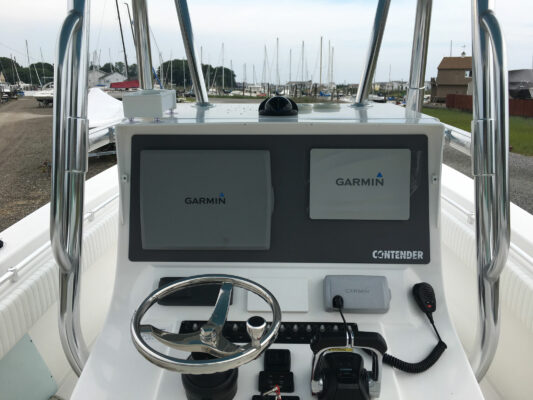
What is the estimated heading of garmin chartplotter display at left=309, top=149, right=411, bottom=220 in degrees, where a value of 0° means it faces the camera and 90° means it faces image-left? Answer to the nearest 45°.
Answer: approximately 0°

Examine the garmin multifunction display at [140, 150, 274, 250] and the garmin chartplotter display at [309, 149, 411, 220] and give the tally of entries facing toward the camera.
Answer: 2

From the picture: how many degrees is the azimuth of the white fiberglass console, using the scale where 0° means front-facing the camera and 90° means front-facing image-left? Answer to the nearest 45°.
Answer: approximately 0°
